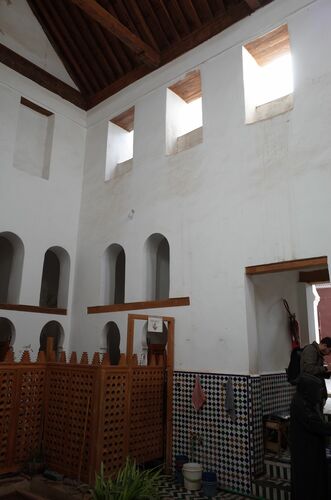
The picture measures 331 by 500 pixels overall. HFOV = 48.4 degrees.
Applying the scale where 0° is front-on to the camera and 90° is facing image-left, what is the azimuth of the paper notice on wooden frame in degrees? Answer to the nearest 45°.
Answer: approximately 0°

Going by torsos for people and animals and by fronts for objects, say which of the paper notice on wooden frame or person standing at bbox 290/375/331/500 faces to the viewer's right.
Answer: the person standing

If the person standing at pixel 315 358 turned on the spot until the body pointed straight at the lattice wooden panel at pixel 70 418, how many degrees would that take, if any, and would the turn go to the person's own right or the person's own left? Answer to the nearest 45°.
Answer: approximately 180°

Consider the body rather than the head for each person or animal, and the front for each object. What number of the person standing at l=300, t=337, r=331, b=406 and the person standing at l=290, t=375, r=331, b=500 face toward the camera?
0

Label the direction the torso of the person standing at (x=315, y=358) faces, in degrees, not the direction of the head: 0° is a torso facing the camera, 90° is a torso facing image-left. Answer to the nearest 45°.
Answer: approximately 270°

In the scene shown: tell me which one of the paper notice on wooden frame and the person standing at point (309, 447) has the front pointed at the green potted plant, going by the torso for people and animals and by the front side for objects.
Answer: the paper notice on wooden frame

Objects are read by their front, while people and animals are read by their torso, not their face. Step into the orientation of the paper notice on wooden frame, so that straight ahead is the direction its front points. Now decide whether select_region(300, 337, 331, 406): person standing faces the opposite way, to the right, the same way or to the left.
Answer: to the left
